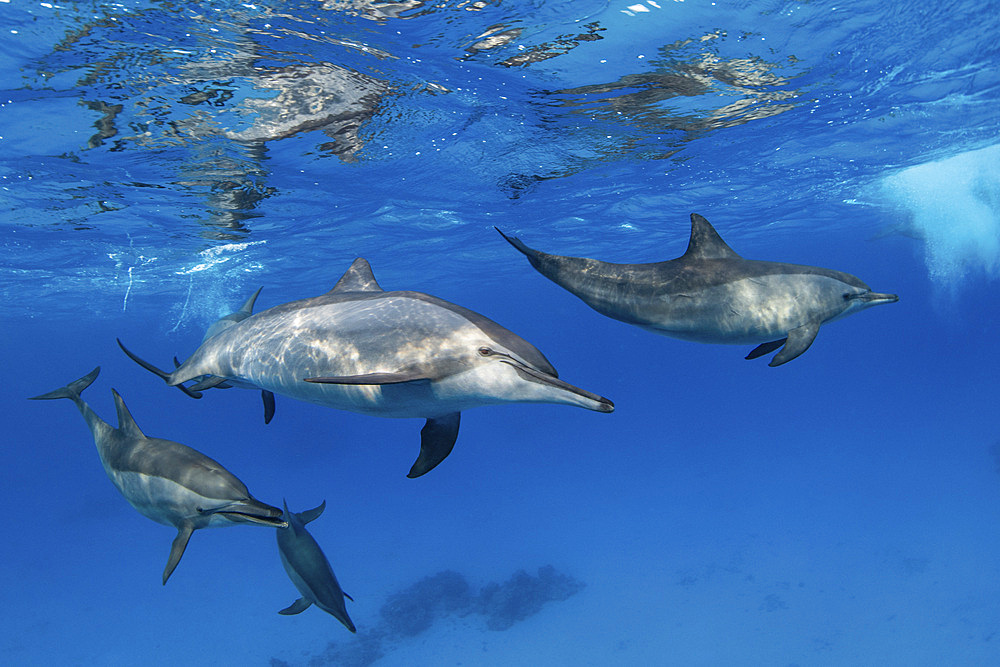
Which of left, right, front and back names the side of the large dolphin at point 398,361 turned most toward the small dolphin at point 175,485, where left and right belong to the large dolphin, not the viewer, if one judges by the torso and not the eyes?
back

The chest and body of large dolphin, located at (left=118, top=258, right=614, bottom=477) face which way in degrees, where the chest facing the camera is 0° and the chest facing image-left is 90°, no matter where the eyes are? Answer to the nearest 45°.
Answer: approximately 315°
